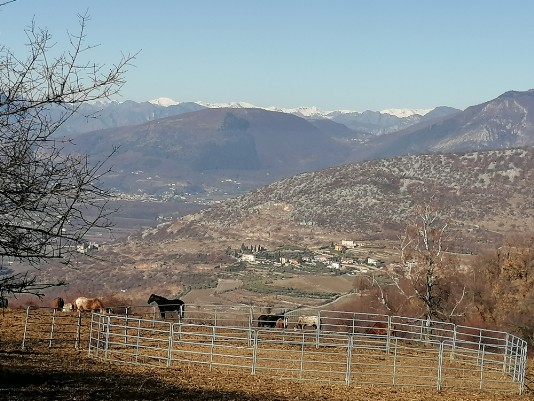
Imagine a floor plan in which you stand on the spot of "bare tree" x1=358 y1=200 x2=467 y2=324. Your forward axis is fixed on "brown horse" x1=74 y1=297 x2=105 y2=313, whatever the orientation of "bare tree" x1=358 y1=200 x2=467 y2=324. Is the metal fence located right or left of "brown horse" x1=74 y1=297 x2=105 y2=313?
left

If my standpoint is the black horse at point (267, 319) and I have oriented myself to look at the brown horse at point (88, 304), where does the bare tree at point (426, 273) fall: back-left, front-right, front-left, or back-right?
back-right

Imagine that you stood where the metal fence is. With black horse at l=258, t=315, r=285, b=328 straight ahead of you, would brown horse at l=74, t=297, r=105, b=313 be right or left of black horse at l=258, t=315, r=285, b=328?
left
